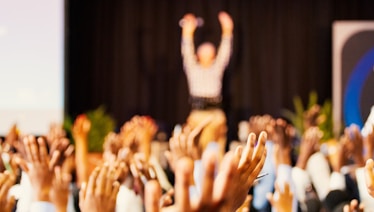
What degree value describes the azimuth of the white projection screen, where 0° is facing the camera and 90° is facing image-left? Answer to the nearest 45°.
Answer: approximately 0°
